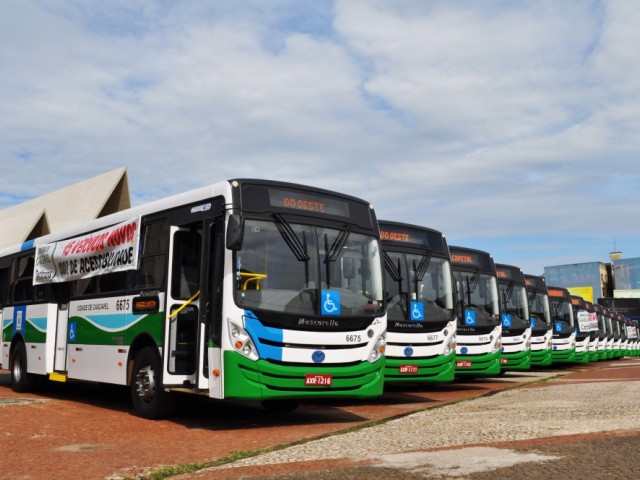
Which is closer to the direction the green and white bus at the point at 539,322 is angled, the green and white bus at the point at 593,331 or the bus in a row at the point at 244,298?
the bus in a row

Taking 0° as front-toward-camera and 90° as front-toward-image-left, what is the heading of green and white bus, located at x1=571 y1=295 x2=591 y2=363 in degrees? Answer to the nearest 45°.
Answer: approximately 315°

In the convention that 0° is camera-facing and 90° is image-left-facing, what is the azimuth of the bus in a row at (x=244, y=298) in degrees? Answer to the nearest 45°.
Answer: approximately 315°

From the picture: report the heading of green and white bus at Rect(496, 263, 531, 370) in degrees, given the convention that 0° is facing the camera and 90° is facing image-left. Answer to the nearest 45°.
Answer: approximately 315°

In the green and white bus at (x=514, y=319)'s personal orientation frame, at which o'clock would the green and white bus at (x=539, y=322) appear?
the green and white bus at (x=539, y=322) is roughly at 8 o'clock from the green and white bus at (x=514, y=319).

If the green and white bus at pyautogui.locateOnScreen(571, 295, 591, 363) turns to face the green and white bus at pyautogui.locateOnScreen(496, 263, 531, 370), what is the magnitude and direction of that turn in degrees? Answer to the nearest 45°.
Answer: approximately 45° to its right

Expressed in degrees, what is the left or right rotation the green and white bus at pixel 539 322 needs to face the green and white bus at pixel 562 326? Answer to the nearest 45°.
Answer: approximately 135° to its left

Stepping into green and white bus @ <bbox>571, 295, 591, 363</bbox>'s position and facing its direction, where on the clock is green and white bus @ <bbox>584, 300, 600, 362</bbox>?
green and white bus @ <bbox>584, 300, 600, 362</bbox> is roughly at 8 o'clock from green and white bus @ <bbox>571, 295, 591, 363</bbox>.

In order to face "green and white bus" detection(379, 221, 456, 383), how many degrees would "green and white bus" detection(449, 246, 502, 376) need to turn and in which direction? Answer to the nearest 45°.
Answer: approximately 45° to its right
